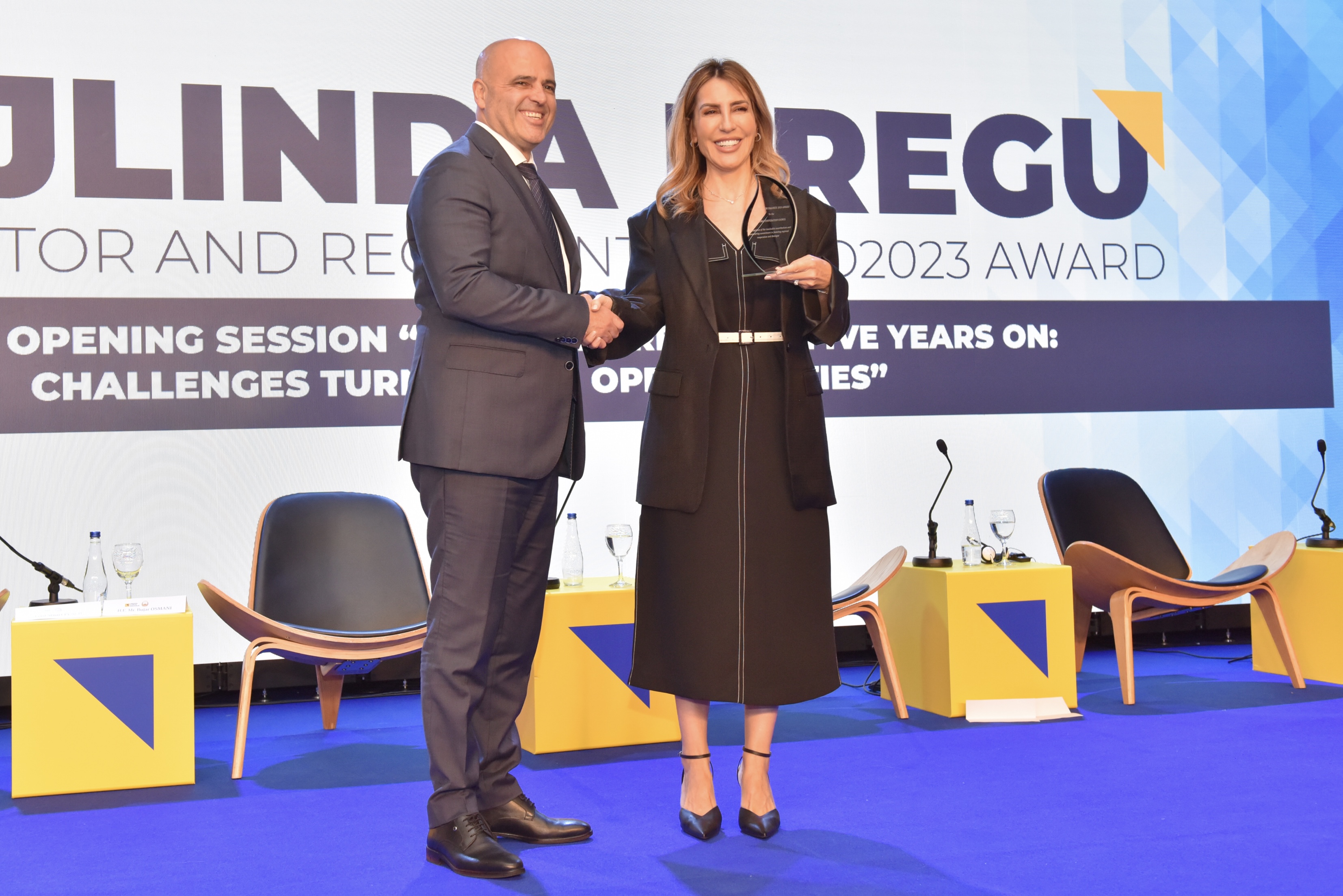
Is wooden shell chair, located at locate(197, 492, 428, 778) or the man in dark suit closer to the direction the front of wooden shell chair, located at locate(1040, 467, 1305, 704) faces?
the man in dark suit

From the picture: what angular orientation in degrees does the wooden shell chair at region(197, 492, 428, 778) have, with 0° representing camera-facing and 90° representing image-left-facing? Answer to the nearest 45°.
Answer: approximately 0°

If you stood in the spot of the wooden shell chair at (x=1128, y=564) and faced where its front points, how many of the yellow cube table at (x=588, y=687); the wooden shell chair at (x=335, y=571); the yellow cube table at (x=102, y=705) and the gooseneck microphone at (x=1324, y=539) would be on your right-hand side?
3

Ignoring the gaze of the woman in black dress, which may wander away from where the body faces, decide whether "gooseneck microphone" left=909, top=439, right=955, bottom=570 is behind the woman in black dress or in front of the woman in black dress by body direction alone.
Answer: behind

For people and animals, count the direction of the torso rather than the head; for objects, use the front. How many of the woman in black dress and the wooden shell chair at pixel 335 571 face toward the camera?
2

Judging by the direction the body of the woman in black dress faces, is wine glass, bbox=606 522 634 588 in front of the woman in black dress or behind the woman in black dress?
behind

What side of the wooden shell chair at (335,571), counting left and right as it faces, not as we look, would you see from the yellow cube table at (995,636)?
left

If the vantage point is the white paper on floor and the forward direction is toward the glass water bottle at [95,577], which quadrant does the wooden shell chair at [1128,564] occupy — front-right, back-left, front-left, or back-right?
back-right

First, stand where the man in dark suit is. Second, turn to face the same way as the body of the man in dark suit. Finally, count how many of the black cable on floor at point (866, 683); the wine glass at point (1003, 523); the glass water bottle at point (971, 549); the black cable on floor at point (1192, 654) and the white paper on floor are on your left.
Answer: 5

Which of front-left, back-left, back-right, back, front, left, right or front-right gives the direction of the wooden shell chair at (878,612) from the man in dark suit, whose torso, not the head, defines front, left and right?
left

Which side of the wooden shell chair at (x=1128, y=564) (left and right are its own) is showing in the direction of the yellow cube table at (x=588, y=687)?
right

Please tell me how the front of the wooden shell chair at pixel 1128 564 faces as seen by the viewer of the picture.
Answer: facing the viewer and to the right of the viewer

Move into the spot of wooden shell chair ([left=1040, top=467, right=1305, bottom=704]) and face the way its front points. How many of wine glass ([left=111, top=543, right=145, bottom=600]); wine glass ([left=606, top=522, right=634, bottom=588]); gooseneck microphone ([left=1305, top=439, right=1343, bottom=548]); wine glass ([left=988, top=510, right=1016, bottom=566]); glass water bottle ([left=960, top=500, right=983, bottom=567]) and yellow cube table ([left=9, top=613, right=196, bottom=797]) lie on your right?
5

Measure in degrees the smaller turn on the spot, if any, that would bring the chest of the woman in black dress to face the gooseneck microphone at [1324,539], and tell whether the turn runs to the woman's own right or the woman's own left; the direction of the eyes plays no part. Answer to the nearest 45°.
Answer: approximately 135° to the woman's own left

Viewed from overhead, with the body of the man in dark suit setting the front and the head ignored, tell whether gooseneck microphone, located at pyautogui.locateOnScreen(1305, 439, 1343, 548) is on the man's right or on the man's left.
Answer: on the man's left

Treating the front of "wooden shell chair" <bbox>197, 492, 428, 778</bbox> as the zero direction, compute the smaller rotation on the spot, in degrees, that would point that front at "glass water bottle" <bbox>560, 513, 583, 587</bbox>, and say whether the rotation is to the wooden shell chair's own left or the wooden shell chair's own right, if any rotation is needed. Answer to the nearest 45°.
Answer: approximately 45° to the wooden shell chair's own left
